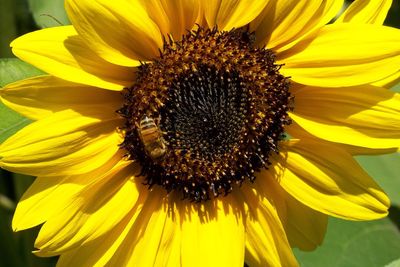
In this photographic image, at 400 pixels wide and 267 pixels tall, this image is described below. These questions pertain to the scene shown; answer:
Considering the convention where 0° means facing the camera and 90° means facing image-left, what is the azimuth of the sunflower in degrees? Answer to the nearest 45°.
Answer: approximately 0°
